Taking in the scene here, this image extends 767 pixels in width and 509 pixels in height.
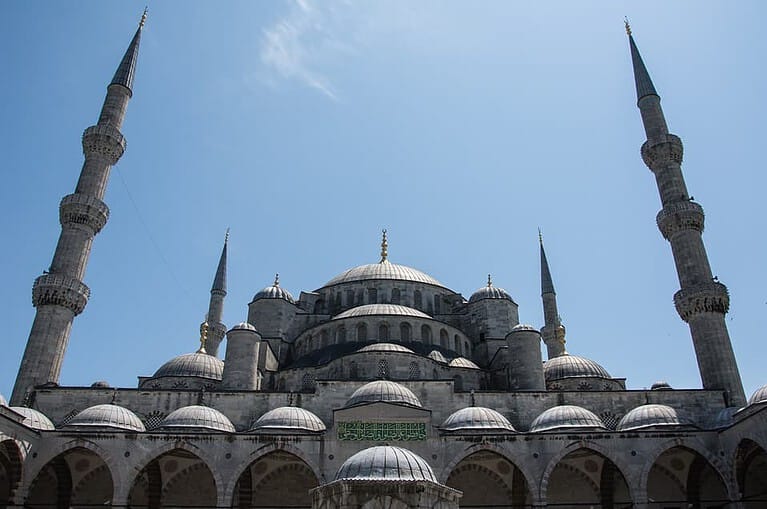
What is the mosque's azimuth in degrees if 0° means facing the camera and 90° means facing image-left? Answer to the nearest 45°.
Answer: approximately 0°
